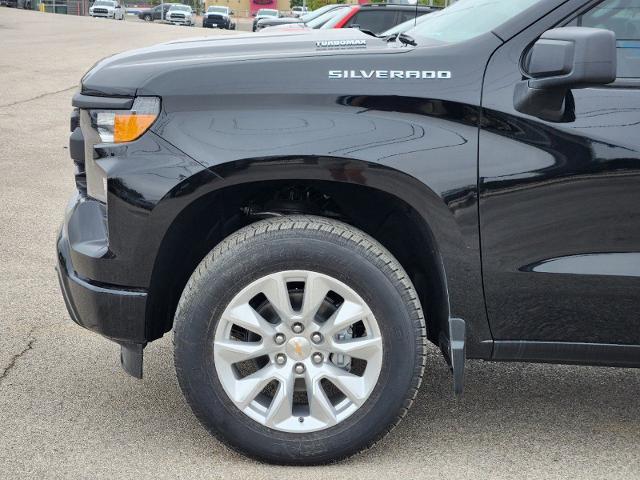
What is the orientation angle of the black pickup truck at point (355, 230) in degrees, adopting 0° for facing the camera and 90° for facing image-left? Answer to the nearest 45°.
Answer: approximately 90°

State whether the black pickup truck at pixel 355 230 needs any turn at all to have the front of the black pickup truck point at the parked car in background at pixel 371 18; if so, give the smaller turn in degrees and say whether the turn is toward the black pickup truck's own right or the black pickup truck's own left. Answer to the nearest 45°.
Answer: approximately 90° to the black pickup truck's own right
